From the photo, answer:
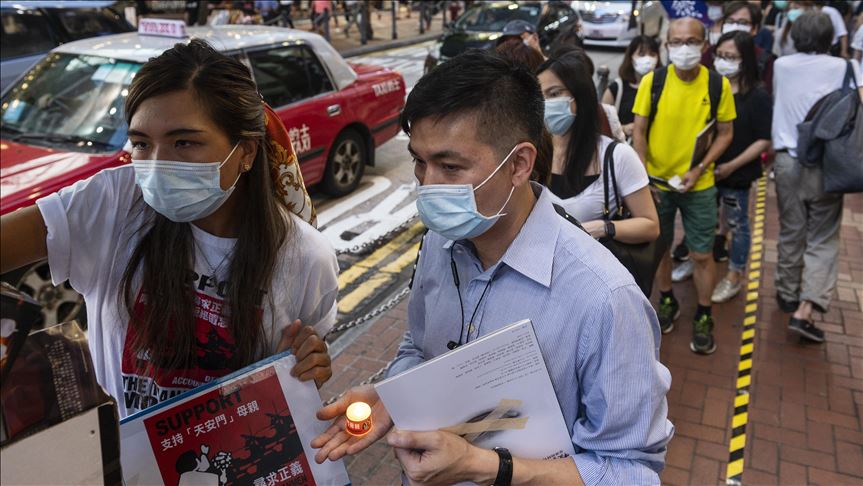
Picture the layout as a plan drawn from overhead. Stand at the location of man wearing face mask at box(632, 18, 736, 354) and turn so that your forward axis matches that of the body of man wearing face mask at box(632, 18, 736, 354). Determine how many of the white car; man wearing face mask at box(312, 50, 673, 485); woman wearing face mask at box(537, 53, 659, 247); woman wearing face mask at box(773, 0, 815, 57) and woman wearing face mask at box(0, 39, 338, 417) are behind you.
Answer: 2

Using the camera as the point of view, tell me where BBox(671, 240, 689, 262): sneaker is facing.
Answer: facing the viewer and to the left of the viewer

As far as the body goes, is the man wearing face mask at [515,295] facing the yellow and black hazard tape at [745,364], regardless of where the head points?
no

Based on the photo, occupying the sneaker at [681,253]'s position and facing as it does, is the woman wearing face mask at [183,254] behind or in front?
in front

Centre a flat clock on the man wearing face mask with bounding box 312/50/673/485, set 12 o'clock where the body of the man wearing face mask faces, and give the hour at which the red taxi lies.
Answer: The red taxi is roughly at 3 o'clock from the man wearing face mask.

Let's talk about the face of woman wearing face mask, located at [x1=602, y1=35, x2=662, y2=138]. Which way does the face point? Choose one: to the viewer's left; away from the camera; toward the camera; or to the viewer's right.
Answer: toward the camera

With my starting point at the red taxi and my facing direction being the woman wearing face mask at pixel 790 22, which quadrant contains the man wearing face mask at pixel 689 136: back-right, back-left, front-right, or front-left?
front-right

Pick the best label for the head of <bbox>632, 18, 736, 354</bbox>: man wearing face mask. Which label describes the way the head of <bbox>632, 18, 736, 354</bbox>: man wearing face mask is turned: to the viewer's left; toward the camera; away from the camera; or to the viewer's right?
toward the camera

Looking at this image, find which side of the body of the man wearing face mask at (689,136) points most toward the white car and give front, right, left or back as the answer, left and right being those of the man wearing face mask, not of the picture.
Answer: back

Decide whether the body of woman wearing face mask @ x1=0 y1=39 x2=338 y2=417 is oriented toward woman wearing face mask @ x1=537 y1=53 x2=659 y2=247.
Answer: no

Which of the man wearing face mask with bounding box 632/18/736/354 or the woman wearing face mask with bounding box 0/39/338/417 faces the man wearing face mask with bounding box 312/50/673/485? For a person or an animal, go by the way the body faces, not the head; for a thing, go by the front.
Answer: the man wearing face mask with bounding box 632/18/736/354

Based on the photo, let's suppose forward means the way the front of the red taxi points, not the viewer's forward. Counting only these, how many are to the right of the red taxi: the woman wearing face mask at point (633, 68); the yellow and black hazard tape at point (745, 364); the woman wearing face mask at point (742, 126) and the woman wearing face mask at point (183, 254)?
0

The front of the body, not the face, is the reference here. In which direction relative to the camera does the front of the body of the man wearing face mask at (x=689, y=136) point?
toward the camera

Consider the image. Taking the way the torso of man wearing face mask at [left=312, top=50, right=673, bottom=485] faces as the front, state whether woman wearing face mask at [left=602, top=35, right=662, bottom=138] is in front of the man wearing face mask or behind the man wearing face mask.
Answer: behind

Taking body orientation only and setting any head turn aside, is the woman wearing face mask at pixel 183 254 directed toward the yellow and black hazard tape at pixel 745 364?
no

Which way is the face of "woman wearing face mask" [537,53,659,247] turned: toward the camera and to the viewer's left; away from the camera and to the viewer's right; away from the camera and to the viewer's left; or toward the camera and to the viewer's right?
toward the camera and to the viewer's left

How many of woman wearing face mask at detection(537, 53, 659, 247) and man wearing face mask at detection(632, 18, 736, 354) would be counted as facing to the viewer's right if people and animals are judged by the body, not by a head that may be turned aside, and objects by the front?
0

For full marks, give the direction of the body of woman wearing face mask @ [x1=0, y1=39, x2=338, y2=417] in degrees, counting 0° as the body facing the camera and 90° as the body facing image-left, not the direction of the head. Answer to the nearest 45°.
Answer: approximately 45°
